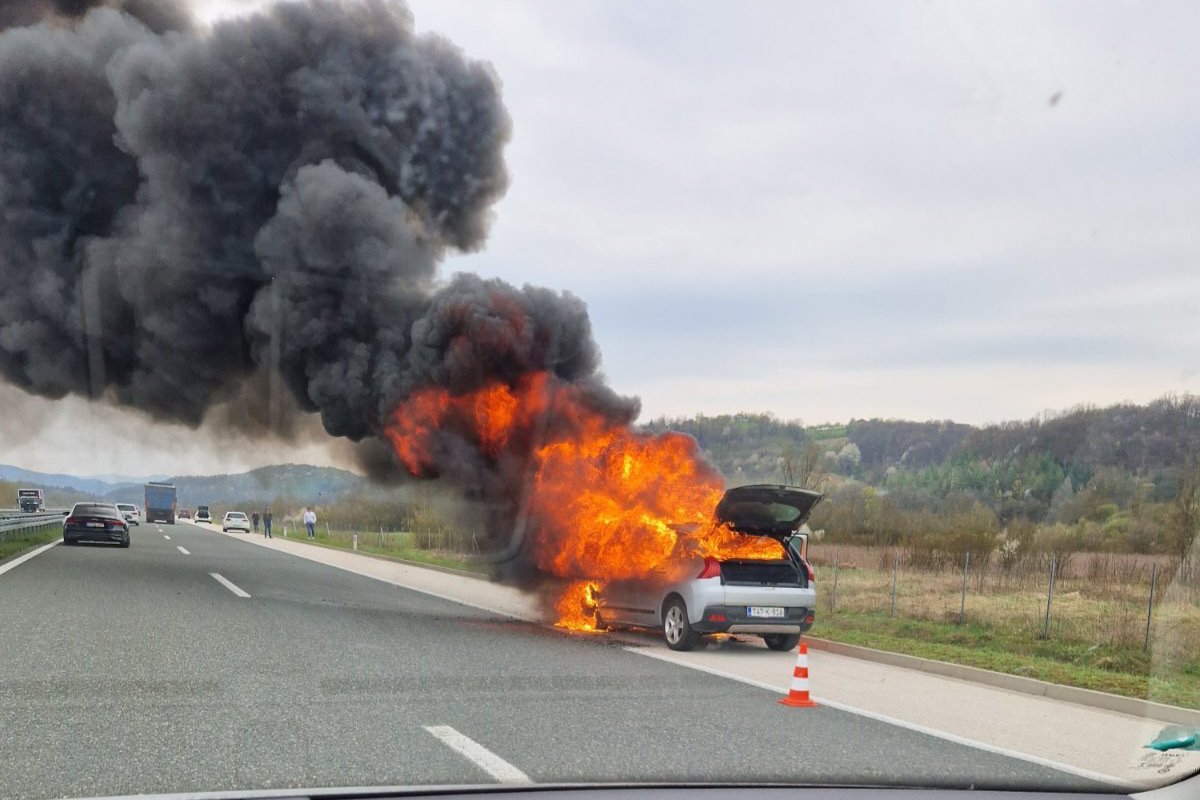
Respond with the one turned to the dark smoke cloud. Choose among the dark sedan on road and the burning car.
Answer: the burning car

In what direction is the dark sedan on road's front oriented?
away from the camera

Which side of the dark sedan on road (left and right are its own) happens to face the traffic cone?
back

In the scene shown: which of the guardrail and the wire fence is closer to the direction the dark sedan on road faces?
the guardrail

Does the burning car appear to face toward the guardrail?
yes

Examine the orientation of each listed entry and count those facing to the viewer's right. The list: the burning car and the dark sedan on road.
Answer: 0

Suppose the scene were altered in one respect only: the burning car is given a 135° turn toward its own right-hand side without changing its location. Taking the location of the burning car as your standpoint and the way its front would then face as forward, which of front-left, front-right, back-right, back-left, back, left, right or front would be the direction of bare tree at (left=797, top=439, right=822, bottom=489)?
left

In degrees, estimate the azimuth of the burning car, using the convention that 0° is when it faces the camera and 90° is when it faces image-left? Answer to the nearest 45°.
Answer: approximately 135°
